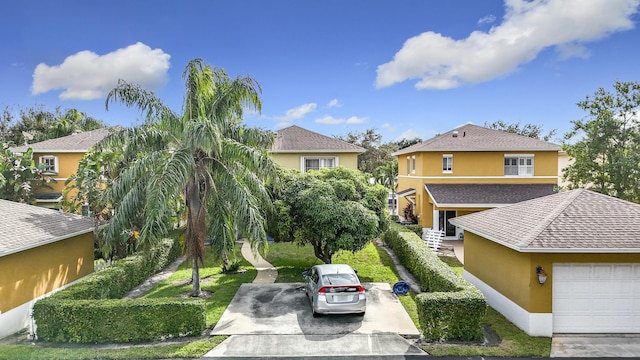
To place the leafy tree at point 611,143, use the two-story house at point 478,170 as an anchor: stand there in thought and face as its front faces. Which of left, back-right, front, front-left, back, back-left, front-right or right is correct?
front-left

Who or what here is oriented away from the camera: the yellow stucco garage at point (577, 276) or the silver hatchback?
the silver hatchback

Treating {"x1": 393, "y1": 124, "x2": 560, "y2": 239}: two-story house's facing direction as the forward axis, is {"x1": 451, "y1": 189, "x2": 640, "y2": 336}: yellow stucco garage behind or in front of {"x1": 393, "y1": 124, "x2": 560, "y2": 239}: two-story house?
in front

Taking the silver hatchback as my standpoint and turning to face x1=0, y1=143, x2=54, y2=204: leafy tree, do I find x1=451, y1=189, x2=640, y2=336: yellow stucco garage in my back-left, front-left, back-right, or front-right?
back-right

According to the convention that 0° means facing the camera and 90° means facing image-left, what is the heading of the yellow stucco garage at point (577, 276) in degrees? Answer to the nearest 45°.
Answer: approximately 0°

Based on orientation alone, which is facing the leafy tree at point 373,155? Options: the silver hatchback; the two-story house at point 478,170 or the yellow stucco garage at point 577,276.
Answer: the silver hatchback

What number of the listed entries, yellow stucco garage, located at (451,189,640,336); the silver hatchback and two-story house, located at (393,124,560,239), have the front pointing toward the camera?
2

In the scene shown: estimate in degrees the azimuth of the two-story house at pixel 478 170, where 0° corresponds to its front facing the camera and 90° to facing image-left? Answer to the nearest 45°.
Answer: approximately 0°

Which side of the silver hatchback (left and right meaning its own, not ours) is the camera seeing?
back

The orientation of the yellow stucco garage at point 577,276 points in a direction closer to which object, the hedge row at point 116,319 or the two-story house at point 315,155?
the hedge row

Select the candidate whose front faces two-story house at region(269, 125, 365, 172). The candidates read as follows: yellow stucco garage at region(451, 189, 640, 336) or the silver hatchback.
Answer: the silver hatchback

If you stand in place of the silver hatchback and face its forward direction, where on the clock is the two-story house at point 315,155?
The two-story house is roughly at 12 o'clock from the silver hatchback.

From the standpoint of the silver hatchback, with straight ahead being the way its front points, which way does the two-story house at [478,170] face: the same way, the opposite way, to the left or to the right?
the opposite way
